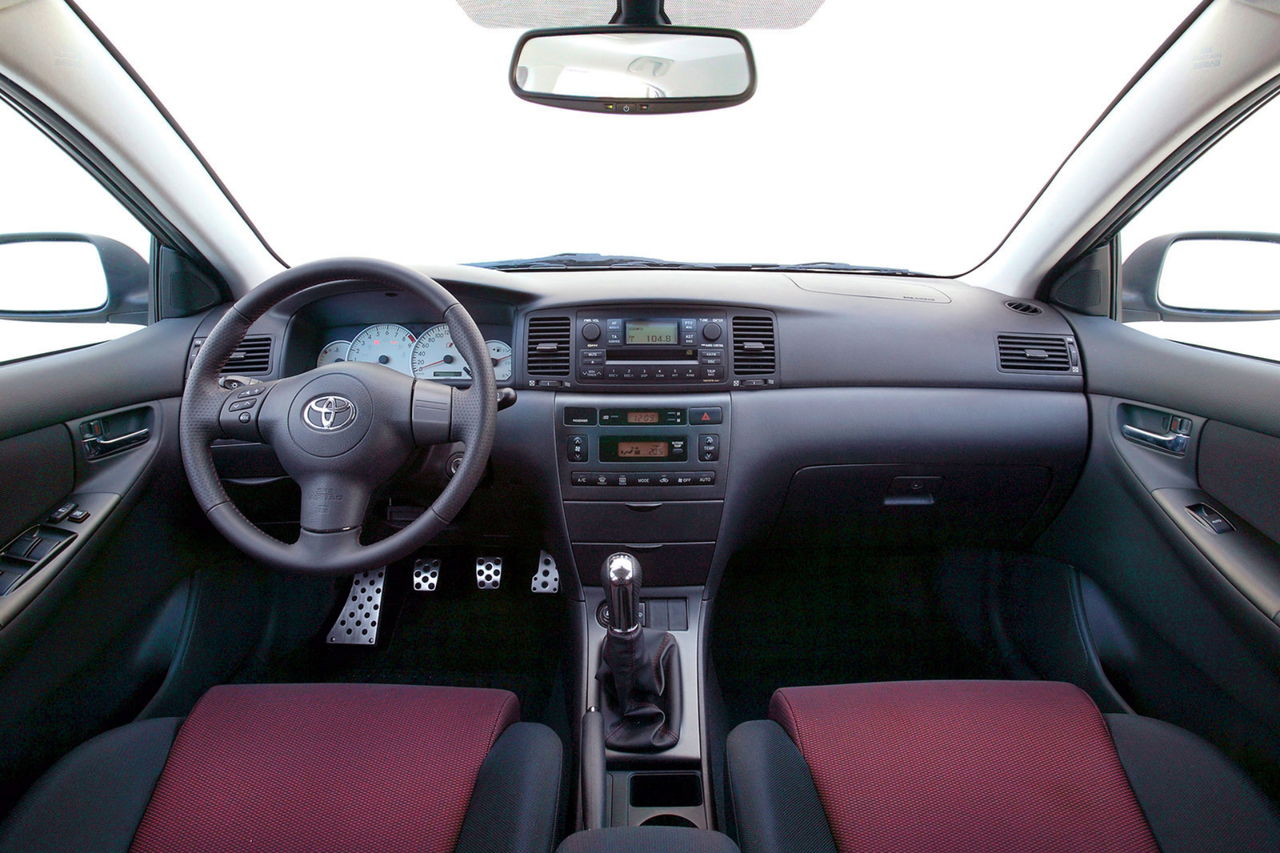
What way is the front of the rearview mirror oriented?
toward the camera

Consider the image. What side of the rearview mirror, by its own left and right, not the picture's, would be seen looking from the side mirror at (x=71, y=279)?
right

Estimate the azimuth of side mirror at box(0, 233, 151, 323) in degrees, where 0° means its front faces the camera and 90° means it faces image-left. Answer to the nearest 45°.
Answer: approximately 0°

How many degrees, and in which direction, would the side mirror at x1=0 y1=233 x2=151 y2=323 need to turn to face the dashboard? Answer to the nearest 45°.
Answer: approximately 45° to its left

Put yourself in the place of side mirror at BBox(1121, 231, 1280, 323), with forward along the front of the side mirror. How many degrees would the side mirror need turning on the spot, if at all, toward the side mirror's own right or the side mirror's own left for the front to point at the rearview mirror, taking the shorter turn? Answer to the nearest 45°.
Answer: approximately 45° to the side mirror's own right

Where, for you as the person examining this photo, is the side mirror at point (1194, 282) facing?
facing the viewer

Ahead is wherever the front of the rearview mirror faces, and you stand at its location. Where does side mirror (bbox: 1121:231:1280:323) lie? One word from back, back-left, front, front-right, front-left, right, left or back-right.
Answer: left
